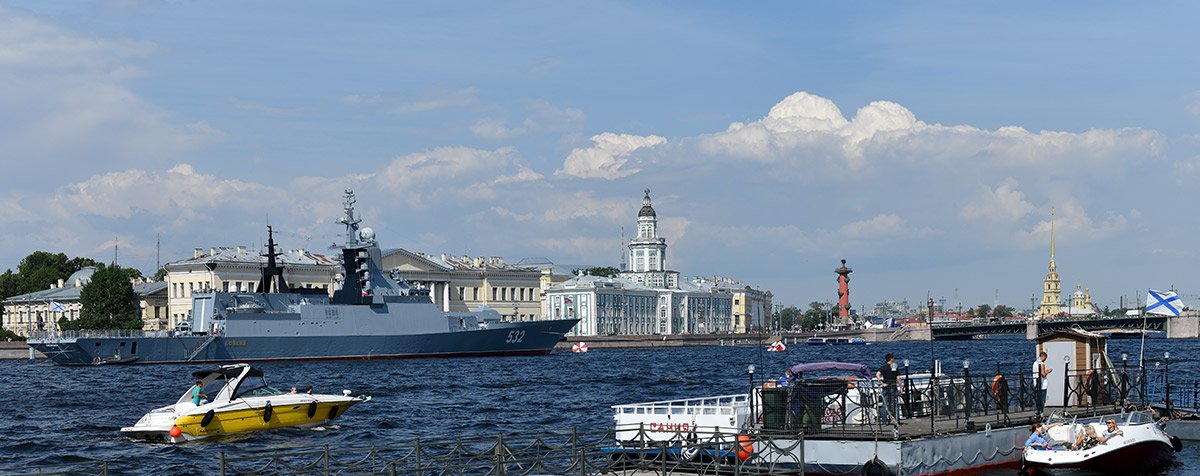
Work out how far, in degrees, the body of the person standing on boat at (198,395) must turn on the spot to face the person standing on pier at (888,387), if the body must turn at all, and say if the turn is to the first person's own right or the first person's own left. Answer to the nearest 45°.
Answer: approximately 45° to the first person's own right

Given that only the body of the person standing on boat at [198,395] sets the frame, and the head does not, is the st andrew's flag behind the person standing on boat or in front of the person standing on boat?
in front

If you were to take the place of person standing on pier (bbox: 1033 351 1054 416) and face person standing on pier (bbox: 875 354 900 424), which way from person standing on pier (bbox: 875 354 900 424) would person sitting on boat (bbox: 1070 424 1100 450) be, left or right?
left

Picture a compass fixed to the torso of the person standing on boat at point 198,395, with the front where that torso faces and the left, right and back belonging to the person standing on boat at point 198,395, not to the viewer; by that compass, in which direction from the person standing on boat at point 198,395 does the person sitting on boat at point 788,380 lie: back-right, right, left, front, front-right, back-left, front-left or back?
front-right

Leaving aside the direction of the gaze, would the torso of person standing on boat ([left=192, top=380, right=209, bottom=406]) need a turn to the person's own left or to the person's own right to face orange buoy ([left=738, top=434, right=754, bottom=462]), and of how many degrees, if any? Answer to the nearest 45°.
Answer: approximately 45° to the person's own right

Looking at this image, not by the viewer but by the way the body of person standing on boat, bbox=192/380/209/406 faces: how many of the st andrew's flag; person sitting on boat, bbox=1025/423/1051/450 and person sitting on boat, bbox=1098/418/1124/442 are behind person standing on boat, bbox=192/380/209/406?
0

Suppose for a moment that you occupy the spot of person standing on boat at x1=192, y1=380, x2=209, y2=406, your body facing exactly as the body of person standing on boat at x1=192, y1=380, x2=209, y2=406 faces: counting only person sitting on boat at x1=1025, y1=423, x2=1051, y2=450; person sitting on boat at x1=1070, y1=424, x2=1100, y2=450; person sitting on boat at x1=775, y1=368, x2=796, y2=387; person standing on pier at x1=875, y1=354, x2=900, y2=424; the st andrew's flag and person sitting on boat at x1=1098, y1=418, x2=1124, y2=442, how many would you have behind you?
0

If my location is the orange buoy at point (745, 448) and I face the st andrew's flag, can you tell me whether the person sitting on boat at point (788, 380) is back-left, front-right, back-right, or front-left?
front-left

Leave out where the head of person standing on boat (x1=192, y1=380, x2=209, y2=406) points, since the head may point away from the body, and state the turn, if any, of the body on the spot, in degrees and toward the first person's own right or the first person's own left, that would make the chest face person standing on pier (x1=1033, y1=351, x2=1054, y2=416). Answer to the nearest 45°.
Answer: approximately 45° to the first person's own right

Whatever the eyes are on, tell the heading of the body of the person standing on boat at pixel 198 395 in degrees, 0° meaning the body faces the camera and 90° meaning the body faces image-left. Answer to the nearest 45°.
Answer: approximately 270°

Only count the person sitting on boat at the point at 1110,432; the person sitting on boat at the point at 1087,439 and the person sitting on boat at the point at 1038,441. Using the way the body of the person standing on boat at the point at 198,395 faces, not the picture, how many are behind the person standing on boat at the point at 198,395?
0

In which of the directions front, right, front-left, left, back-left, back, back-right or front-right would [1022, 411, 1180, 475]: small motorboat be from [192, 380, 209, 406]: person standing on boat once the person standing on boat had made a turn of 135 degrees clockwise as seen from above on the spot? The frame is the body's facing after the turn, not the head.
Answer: left

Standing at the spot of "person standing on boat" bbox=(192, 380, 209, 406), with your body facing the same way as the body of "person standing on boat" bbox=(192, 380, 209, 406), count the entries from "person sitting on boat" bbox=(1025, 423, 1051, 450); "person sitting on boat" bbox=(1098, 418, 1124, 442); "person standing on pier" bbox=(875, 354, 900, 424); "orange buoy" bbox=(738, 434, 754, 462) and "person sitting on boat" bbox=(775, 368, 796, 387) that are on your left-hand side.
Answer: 0

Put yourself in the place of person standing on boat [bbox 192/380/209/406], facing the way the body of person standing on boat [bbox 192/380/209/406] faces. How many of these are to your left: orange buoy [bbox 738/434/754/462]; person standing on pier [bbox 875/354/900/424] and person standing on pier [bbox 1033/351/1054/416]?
0

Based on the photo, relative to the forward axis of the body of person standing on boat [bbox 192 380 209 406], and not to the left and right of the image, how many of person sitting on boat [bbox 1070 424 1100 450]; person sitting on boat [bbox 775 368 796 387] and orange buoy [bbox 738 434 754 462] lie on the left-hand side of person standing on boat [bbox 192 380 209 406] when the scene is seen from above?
0
